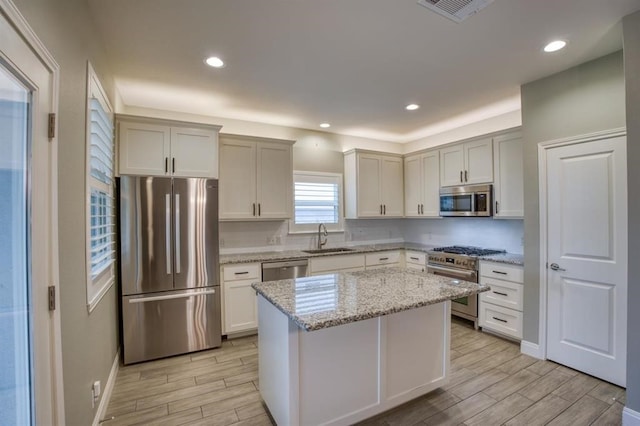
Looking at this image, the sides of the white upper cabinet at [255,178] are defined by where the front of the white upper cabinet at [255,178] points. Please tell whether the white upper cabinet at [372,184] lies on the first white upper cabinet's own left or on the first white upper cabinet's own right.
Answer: on the first white upper cabinet's own left

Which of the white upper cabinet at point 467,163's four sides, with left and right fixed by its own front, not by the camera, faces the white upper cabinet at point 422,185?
right
